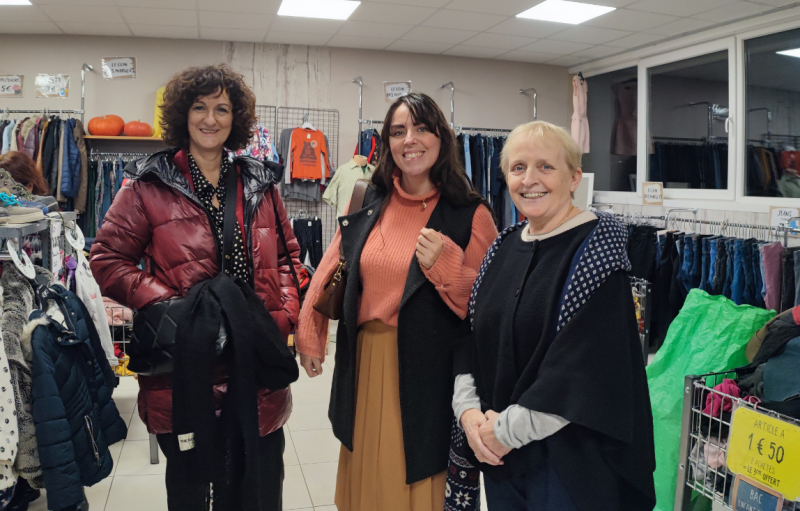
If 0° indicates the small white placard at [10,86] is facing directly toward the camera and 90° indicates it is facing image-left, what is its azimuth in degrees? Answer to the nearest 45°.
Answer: approximately 0°

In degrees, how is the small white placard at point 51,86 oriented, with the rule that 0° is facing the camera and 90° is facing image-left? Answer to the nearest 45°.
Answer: approximately 0°

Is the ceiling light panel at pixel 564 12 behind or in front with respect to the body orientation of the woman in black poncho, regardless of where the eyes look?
behind

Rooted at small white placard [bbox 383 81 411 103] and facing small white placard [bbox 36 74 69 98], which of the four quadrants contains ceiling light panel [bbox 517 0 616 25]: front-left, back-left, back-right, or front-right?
back-left

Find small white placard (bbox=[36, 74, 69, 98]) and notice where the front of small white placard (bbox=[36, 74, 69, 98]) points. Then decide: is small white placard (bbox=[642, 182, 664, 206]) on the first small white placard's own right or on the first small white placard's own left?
on the first small white placard's own left
